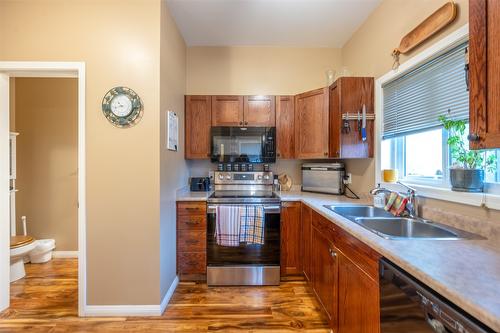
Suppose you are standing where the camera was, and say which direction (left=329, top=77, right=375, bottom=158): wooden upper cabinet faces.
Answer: facing to the left of the viewer

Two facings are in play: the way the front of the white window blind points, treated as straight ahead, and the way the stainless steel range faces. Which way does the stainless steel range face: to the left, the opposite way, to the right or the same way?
to the left

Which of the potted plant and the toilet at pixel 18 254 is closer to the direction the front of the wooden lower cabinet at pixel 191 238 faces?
the potted plant

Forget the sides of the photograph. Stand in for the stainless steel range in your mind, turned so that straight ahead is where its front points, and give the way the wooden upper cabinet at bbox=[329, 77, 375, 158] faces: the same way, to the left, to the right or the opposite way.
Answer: to the right

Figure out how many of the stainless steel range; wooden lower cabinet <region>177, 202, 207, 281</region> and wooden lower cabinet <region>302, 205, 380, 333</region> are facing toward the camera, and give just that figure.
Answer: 2

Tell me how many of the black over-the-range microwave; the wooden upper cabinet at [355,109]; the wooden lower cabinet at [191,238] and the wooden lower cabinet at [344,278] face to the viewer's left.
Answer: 2

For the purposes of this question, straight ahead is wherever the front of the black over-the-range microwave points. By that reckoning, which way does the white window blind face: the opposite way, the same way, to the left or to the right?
to the right

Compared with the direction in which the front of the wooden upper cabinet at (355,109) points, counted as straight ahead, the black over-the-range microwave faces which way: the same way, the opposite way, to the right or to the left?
to the left

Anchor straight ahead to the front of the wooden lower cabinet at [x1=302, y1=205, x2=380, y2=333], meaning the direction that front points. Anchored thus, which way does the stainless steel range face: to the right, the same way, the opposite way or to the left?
to the left

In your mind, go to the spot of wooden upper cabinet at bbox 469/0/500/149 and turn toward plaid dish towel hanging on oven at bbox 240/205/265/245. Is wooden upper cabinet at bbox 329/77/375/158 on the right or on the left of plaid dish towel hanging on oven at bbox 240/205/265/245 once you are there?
right

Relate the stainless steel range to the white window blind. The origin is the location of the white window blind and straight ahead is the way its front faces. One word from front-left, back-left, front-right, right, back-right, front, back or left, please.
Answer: front-right

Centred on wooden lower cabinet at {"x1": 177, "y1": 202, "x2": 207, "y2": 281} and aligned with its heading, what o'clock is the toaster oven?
The toaster oven is roughly at 9 o'clock from the wooden lower cabinet.
